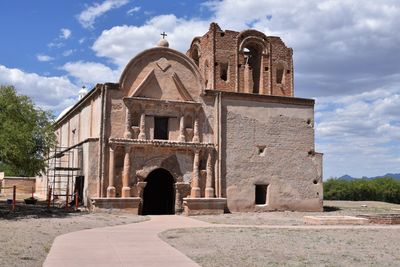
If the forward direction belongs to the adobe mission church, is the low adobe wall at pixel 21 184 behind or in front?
behind

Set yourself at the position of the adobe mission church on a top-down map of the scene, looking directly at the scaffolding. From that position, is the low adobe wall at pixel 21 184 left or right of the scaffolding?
right

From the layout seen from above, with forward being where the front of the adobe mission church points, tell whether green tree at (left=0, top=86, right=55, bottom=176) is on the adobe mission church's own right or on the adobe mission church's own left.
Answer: on the adobe mission church's own right

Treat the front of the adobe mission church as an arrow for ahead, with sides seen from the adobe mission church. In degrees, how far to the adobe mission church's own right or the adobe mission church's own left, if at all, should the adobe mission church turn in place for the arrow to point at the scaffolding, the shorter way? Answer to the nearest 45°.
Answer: approximately 90° to the adobe mission church's own right

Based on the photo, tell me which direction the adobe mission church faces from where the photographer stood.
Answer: facing the viewer
